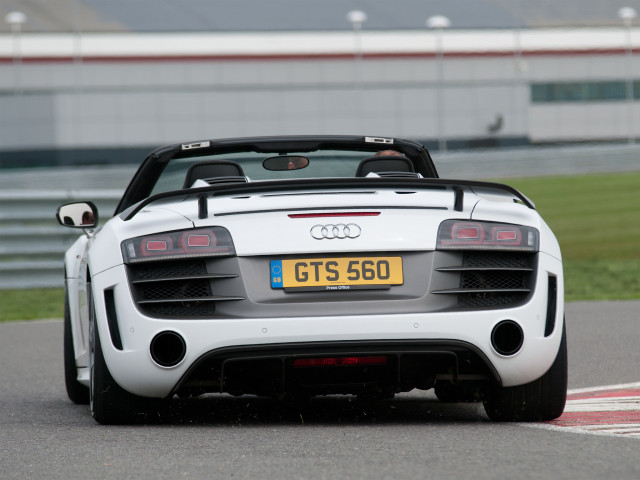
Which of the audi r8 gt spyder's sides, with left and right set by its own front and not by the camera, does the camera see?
back

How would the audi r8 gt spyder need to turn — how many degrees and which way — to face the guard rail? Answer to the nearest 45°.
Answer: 0° — it already faces it
